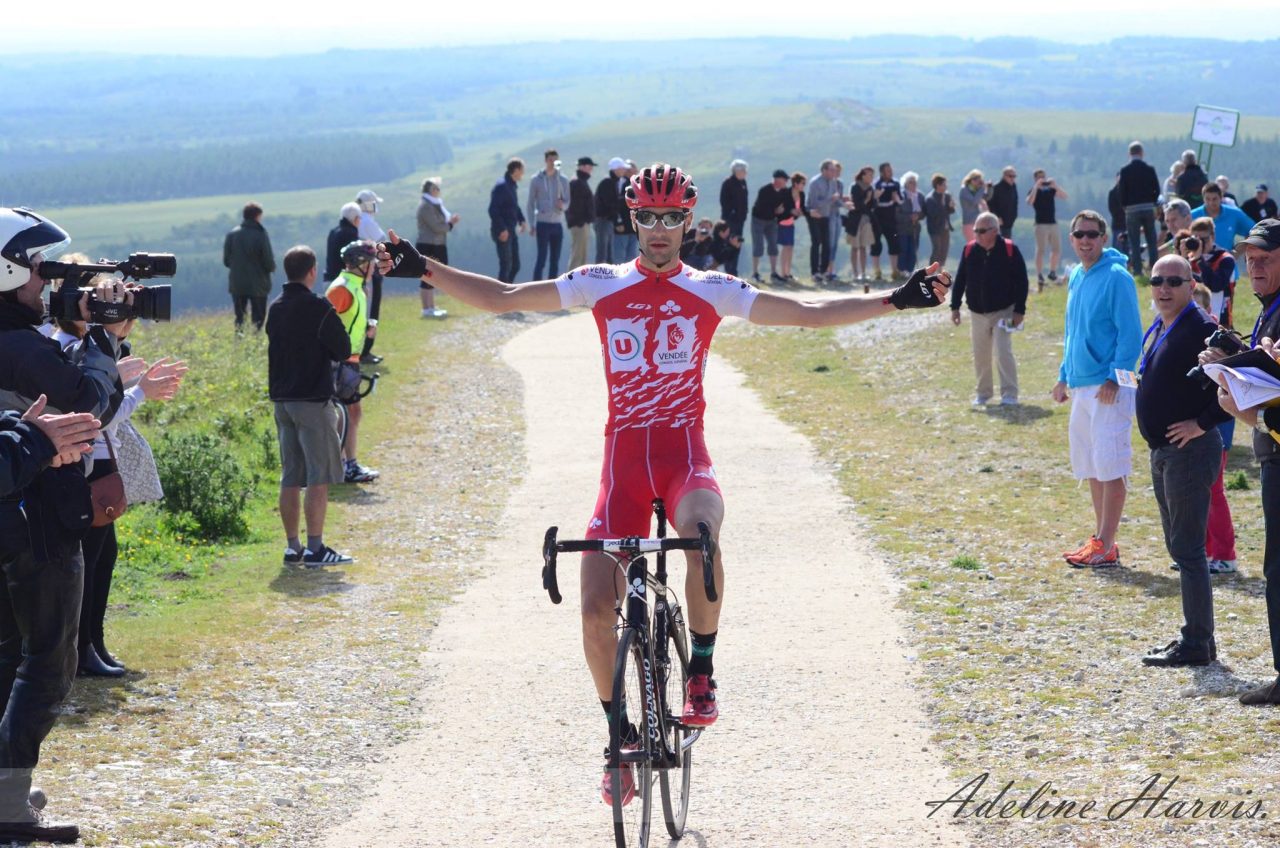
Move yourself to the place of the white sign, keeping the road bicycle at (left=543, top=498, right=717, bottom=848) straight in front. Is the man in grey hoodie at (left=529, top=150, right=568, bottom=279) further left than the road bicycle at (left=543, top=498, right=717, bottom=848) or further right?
right

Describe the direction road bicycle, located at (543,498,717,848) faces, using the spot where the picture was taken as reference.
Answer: facing the viewer

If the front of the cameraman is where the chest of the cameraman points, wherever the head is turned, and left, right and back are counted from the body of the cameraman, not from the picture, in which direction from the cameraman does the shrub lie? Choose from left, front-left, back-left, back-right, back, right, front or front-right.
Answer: left

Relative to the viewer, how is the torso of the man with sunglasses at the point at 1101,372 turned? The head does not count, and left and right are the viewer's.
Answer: facing the viewer and to the left of the viewer

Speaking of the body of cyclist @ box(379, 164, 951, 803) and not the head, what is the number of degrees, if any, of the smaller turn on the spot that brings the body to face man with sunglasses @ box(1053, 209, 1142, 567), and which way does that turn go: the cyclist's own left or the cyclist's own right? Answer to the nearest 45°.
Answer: approximately 135° to the cyclist's own left

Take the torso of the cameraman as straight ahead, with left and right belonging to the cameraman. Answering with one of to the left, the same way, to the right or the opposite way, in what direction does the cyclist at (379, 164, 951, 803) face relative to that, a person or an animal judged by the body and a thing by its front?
to the right

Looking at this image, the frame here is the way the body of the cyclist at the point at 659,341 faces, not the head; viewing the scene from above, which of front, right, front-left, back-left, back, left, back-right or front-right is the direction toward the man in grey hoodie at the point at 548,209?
back

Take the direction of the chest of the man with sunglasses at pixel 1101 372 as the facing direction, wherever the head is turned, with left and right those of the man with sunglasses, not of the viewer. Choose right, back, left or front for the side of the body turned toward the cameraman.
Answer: front

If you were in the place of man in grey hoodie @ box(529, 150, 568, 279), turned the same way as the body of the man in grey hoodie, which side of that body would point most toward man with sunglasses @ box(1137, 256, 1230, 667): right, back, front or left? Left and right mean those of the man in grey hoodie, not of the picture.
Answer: front

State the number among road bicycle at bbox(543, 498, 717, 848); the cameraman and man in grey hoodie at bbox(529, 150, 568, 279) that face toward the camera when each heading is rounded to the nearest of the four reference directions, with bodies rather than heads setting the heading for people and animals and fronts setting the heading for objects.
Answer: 2

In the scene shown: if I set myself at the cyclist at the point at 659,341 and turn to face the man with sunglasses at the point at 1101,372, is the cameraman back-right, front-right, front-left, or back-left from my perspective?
back-left

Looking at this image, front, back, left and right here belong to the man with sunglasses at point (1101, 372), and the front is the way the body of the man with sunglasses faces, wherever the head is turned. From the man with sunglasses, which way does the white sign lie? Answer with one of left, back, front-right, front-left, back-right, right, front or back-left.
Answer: back-right

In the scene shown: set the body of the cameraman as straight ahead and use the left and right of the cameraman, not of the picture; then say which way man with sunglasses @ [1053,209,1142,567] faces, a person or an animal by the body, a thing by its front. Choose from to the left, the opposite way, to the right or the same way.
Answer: the opposite way

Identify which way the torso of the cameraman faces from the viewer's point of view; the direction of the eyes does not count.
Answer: to the viewer's right

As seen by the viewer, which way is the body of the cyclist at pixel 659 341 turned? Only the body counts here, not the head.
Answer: toward the camera

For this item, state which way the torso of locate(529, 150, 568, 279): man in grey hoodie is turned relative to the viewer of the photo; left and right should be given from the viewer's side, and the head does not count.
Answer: facing the viewer
